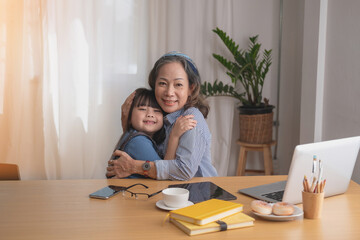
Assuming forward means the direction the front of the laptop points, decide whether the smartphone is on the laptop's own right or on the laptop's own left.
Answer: on the laptop's own left

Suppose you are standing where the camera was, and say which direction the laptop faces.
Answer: facing away from the viewer and to the left of the viewer

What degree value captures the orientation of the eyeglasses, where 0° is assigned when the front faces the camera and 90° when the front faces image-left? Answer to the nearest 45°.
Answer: approximately 45°

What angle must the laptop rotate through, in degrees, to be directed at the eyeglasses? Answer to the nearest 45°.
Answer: approximately 45° to its left

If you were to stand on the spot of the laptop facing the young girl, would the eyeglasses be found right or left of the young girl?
left

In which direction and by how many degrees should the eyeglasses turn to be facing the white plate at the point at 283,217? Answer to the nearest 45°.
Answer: approximately 90° to its left

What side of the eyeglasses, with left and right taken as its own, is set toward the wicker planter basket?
back
